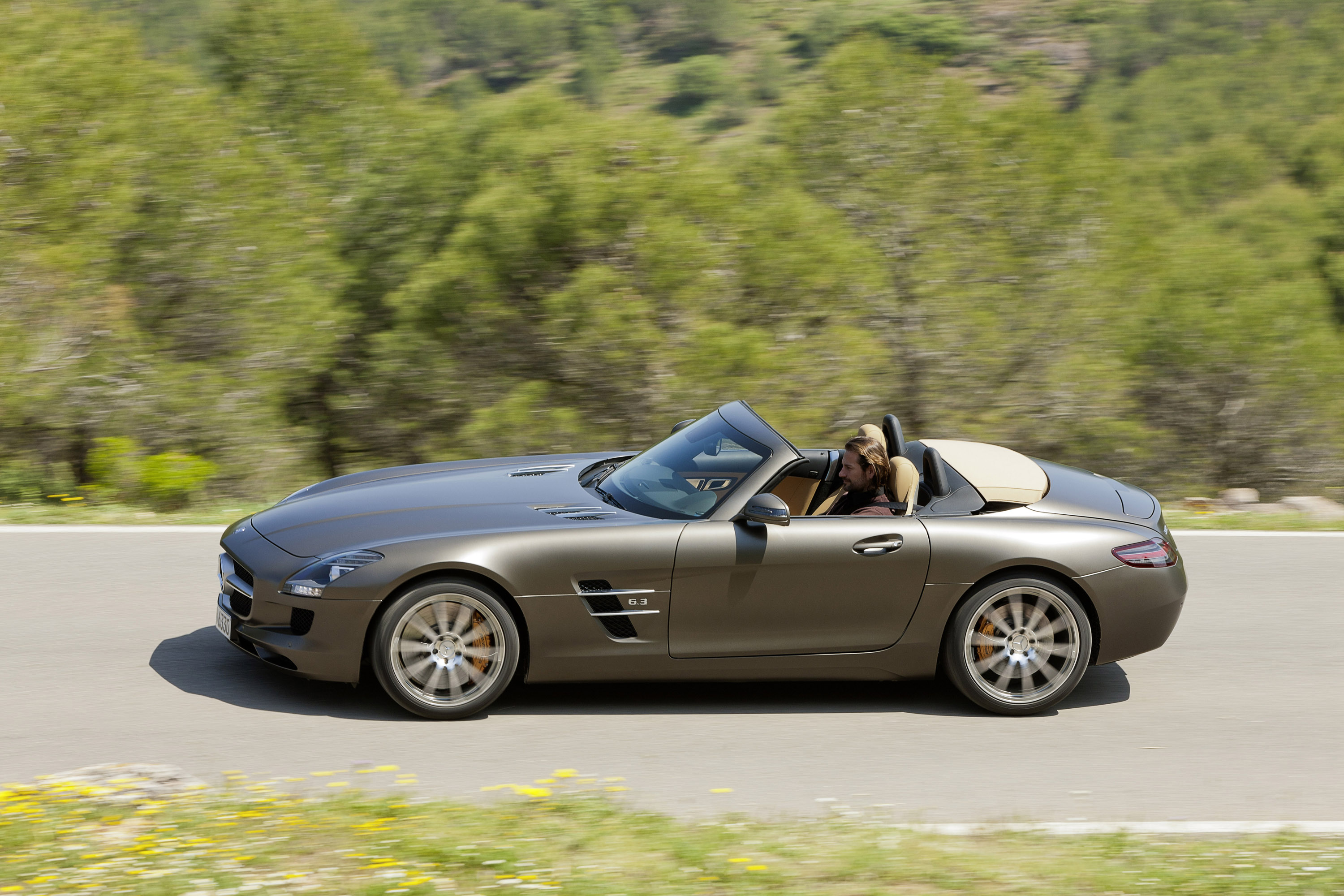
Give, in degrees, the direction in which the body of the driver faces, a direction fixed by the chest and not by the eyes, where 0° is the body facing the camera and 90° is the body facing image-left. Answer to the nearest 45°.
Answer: approximately 90°

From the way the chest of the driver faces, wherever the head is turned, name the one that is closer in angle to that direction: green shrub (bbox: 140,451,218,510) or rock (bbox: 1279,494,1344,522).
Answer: the green shrub

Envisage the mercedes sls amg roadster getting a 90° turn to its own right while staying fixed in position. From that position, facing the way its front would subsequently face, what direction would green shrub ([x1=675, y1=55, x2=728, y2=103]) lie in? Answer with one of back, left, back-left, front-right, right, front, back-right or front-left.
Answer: front

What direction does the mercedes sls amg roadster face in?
to the viewer's left

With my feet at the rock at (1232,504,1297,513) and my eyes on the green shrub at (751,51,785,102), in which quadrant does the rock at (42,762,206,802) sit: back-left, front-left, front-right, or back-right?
back-left

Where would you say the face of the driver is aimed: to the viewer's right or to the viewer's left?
to the viewer's left

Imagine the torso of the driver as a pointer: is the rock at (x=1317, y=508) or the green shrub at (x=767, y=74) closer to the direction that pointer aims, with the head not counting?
the green shrub

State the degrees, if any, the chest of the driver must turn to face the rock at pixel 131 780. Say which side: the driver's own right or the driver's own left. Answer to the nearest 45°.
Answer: approximately 45° to the driver's own left

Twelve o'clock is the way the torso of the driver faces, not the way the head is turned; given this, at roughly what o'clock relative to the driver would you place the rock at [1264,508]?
The rock is roughly at 4 o'clock from the driver.

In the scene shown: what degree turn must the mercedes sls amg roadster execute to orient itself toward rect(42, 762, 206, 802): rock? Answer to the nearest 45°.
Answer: approximately 45° to its left

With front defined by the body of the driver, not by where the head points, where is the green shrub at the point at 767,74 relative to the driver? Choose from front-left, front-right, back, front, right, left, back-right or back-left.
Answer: right

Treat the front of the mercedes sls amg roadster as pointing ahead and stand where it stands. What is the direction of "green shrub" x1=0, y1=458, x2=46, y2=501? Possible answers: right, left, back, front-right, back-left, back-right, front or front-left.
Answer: front-right

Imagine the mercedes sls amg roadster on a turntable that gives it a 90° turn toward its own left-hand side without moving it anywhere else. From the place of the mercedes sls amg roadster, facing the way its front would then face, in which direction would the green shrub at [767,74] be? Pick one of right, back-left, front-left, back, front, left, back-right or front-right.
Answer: back
